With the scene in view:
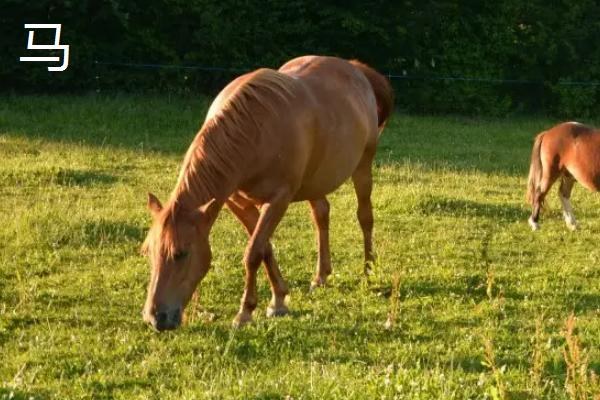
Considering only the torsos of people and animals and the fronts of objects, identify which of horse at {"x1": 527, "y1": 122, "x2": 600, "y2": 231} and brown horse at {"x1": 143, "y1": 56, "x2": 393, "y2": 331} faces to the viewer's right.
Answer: the horse

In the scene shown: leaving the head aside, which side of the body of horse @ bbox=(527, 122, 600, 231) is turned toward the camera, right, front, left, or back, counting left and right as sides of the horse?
right

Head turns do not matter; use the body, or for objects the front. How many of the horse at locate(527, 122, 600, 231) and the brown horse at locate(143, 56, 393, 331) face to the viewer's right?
1

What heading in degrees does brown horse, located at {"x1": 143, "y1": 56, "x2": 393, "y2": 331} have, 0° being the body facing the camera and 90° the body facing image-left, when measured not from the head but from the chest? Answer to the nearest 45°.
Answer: approximately 45°

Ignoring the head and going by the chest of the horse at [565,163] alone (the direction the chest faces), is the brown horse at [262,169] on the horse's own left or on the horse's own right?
on the horse's own right

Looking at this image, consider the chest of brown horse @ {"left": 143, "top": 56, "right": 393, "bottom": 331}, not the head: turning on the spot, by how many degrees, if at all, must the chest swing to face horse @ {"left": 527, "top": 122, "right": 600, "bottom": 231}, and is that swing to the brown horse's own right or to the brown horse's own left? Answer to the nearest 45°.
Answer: approximately 180°
